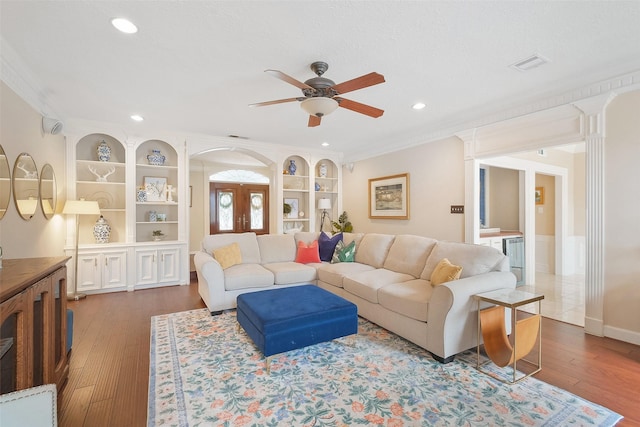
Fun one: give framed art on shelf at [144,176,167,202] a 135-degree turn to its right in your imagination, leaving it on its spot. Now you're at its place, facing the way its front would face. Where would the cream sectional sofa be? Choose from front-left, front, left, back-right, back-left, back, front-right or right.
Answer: back

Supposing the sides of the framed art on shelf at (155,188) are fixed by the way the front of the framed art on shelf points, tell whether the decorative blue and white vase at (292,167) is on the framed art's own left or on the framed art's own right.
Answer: on the framed art's own left

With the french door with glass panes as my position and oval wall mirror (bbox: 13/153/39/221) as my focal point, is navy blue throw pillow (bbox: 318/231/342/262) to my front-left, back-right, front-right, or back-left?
front-left

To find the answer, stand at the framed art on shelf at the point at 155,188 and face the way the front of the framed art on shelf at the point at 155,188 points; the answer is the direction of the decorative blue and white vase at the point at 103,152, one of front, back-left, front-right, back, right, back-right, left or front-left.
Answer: right

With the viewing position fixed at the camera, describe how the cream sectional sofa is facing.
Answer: facing the viewer and to the left of the viewer

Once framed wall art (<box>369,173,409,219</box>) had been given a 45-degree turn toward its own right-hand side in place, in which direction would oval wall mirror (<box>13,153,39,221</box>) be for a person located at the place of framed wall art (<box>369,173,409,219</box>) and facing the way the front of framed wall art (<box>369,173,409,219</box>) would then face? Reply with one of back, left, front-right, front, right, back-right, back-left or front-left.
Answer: front-left

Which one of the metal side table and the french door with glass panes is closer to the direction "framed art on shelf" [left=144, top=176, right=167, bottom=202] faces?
the metal side table

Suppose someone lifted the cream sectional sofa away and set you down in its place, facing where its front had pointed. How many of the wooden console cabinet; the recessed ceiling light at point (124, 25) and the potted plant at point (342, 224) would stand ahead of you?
2

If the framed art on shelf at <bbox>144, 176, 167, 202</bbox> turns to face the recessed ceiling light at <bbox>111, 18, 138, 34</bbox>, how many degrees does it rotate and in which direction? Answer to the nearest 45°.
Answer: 0° — it already faces it

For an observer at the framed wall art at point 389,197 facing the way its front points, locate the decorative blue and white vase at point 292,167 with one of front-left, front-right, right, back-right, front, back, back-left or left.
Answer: front-right

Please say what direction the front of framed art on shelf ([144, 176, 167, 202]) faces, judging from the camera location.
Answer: facing the viewer

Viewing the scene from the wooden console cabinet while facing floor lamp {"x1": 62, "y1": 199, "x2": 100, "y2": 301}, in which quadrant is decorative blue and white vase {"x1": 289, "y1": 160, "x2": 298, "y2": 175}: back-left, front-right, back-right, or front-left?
front-right

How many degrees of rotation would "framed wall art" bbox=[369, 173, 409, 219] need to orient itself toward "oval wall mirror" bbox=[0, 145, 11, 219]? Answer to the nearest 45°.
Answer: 0° — it already faces it
